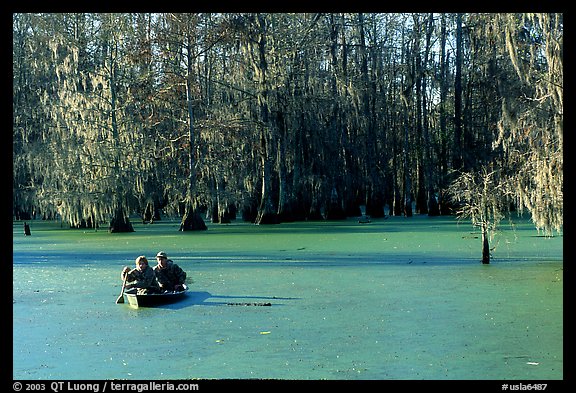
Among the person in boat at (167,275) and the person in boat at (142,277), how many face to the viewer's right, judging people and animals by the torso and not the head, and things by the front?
0

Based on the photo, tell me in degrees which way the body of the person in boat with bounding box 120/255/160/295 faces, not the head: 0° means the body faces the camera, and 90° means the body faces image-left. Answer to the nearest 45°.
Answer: approximately 45°

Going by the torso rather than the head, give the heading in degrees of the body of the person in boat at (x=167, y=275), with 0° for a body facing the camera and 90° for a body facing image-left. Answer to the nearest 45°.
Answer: approximately 45°
